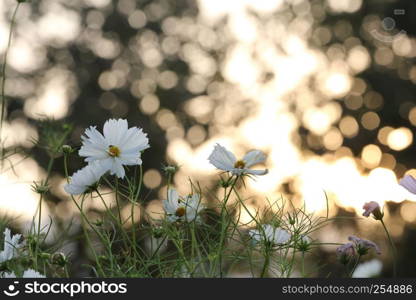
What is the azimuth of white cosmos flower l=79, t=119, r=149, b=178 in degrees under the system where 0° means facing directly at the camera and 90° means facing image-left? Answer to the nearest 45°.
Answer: approximately 0°
